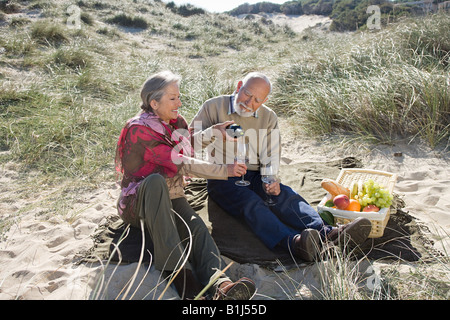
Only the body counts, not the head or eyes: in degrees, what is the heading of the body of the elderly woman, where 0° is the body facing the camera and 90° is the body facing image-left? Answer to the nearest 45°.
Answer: approximately 315°

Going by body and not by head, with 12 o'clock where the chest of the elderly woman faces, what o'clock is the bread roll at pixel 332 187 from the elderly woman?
The bread roll is roughly at 10 o'clock from the elderly woman.

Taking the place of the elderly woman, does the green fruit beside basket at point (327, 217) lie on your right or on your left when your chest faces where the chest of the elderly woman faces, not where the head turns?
on your left

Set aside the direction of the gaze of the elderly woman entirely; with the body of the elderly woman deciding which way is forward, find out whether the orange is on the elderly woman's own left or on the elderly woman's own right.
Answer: on the elderly woman's own left
